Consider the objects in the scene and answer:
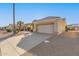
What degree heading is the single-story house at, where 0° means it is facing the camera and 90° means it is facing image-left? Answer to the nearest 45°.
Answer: approximately 45°
